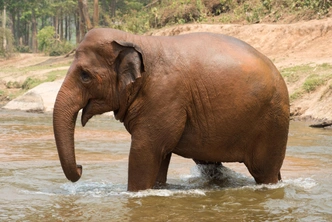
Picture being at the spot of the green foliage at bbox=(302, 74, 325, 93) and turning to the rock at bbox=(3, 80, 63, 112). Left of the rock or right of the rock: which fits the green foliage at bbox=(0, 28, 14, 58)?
right

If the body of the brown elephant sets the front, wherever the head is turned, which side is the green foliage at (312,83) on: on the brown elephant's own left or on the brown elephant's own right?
on the brown elephant's own right

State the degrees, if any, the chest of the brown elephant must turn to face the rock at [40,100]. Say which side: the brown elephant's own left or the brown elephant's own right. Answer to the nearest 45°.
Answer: approximately 90° to the brown elephant's own right

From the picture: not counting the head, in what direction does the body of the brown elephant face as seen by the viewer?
to the viewer's left

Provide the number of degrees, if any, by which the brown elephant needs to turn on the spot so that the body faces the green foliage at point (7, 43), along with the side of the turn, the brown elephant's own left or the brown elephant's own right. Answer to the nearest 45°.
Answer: approximately 90° to the brown elephant's own right
